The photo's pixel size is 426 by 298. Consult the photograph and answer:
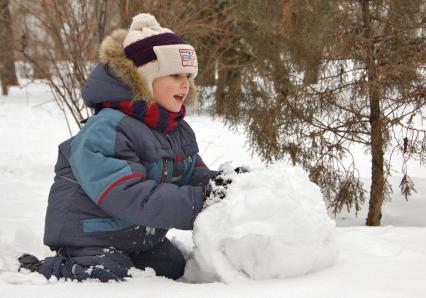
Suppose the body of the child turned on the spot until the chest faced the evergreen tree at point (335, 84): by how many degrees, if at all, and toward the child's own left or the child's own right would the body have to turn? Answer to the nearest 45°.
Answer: approximately 90° to the child's own left

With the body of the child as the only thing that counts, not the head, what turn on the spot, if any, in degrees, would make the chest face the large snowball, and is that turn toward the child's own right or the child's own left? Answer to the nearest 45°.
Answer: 0° — they already face it

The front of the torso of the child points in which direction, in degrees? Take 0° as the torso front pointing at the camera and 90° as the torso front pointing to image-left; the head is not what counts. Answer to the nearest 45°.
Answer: approximately 315°

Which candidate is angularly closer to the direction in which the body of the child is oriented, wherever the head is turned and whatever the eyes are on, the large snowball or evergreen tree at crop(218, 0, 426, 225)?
the large snowball
